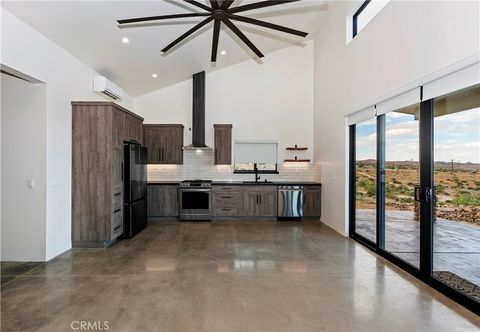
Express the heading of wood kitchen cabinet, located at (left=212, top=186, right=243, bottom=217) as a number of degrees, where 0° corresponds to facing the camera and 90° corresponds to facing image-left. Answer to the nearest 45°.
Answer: approximately 0°

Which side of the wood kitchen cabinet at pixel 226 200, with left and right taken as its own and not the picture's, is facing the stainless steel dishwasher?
left

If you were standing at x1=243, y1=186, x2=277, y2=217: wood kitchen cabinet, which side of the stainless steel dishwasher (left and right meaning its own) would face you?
right

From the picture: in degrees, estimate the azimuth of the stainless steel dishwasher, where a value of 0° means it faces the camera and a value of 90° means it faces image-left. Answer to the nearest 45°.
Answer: approximately 0°

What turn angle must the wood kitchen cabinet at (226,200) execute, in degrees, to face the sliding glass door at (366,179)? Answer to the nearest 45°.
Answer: approximately 45° to its left
